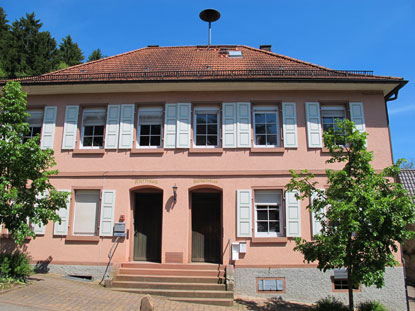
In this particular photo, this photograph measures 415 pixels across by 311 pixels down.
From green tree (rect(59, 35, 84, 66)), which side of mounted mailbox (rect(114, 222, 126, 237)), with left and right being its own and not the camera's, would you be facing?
back

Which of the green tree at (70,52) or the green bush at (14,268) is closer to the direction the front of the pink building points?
the green bush

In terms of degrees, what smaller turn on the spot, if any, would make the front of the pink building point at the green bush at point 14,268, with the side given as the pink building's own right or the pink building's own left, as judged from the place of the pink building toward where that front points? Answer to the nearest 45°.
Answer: approximately 90° to the pink building's own right

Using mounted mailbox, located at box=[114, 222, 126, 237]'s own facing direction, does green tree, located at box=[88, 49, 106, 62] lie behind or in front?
behind

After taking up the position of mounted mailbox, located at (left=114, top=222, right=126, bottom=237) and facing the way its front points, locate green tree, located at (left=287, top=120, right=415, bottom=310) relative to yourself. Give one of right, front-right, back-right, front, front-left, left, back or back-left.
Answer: front-left

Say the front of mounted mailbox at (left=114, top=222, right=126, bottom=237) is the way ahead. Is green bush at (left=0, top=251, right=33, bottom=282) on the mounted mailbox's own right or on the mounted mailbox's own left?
on the mounted mailbox's own right

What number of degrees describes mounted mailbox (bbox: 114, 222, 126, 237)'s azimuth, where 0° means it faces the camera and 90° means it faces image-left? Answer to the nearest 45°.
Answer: approximately 0°

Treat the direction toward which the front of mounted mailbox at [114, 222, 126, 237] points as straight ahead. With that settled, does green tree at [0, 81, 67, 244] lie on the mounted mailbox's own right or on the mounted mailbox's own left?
on the mounted mailbox's own right

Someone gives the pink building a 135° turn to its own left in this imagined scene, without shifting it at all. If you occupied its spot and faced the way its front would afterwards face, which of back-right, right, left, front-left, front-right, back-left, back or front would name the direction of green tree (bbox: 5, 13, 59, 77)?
left
